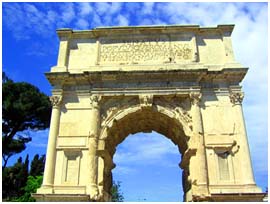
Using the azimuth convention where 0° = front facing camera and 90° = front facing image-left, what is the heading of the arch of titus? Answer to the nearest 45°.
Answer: approximately 0°

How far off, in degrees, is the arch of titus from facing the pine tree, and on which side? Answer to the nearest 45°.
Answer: approximately 135° to its right
